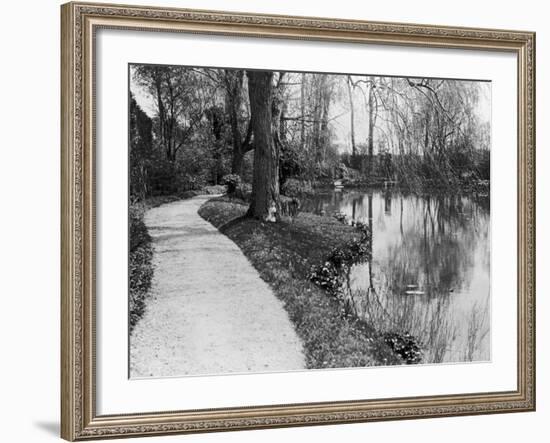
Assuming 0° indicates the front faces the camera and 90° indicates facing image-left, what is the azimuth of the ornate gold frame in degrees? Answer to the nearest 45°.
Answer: approximately 315°

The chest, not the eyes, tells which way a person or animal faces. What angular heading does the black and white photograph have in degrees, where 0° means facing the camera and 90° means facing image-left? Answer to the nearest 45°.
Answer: approximately 315°
